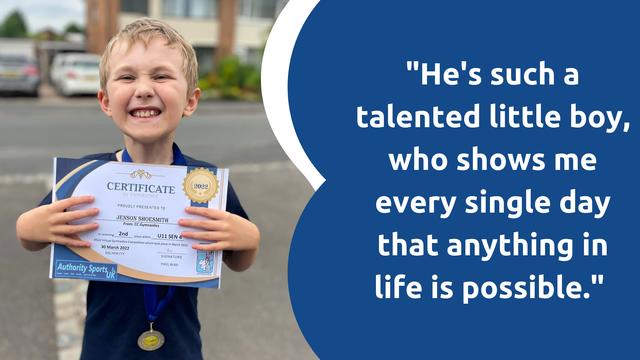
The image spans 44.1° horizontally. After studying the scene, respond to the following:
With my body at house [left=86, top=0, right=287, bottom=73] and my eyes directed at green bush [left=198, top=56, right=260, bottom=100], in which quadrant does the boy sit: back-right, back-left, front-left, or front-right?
front-right

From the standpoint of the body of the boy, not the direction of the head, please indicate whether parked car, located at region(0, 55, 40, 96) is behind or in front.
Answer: behind

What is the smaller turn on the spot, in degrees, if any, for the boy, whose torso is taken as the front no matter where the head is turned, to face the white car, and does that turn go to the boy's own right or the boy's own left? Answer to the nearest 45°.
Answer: approximately 180°

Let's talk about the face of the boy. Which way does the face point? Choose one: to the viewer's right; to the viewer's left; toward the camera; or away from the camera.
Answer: toward the camera

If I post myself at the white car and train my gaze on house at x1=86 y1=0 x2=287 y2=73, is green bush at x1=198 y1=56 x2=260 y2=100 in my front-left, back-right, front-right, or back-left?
front-right

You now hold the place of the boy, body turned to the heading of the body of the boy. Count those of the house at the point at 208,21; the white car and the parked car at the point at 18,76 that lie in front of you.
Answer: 0

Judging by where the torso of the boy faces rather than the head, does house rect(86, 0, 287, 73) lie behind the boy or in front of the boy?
behind

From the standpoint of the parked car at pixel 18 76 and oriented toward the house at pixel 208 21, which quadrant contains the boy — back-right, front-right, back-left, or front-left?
back-right

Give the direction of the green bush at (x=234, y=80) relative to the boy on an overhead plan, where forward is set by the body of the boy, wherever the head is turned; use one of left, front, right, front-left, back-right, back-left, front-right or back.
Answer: back

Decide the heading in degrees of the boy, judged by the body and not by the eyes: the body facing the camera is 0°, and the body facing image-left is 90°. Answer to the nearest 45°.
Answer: approximately 0°
